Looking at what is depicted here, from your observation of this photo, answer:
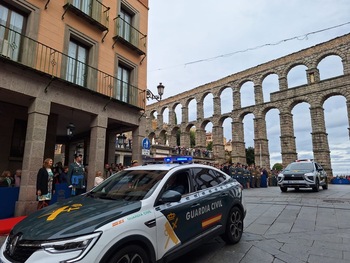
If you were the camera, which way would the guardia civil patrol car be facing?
facing the viewer and to the left of the viewer

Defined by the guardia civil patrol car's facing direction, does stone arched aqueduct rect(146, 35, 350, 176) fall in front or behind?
behind

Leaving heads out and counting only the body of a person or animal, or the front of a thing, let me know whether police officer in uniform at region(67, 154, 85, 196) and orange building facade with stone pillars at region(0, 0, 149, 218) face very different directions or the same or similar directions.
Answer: same or similar directions

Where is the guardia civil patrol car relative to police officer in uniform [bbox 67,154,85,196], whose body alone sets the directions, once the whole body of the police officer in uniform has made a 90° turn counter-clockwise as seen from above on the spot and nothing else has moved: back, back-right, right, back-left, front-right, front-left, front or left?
back-right

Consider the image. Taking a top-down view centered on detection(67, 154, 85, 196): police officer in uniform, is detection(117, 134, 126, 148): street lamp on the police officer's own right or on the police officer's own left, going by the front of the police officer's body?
on the police officer's own left

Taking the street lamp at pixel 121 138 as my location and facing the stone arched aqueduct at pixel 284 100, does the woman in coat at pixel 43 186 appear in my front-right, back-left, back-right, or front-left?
back-right

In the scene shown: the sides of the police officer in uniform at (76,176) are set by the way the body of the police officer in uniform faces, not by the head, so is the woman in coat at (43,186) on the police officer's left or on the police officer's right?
on the police officer's right

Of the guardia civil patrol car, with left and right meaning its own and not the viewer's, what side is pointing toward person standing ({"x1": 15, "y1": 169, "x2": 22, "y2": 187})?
right

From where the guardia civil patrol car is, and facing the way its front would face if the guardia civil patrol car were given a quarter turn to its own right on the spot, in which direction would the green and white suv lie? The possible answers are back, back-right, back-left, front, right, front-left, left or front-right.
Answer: right

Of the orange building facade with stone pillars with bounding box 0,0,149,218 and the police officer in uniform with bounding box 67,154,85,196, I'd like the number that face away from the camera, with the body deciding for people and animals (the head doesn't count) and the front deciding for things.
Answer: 0

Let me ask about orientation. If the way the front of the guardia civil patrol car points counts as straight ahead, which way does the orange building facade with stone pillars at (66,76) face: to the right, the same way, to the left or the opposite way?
to the left

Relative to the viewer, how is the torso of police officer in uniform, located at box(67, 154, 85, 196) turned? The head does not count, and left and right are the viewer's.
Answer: facing the viewer and to the right of the viewer
